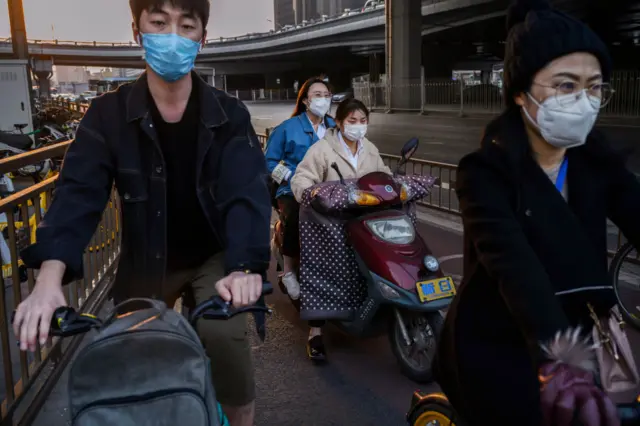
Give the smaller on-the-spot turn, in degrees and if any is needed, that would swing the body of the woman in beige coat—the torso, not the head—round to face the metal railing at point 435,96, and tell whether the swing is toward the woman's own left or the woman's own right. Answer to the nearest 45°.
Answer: approximately 135° to the woman's own left

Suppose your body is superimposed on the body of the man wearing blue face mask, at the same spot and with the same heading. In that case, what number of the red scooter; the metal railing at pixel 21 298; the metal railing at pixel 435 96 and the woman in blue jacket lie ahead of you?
0

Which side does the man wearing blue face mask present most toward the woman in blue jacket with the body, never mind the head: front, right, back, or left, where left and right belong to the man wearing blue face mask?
back

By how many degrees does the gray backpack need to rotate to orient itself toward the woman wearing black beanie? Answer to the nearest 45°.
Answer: approximately 90° to its left

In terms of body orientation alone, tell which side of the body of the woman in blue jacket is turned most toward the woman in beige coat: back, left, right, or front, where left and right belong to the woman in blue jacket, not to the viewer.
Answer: front

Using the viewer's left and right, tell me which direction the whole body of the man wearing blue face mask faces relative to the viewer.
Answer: facing the viewer

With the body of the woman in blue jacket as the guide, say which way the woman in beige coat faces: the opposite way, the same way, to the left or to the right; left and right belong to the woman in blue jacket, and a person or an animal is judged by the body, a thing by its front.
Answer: the same way

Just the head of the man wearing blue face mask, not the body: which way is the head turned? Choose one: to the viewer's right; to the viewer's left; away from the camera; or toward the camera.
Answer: toward the camera

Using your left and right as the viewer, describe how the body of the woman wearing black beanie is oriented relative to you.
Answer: facing the viewer and to the right of the viewer

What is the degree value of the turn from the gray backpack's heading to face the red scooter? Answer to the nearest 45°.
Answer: approximately 135° to its left

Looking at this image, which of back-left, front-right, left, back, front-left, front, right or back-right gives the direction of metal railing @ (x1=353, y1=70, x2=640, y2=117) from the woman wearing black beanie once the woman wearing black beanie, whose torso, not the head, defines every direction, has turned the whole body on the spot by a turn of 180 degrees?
front-right

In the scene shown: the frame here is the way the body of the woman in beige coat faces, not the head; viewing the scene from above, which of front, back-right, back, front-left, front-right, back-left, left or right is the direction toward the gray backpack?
front-right

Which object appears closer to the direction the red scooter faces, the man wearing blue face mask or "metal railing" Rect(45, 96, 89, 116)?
the man wearing blue face mask

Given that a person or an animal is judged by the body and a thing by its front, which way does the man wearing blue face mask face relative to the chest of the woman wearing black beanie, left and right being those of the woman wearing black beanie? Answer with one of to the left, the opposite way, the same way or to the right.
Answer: the same way

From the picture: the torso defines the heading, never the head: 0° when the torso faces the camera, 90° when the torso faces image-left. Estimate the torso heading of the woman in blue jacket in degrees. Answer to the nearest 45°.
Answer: approximately 315°

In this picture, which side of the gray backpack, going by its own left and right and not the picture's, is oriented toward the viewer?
front

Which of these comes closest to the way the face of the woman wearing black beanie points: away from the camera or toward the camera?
toward the camera

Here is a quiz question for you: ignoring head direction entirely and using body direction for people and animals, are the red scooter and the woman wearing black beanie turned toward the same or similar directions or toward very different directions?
same or similar directions

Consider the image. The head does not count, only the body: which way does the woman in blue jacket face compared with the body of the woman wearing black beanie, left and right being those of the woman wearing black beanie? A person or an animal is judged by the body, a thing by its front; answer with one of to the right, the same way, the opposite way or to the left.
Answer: the same way
